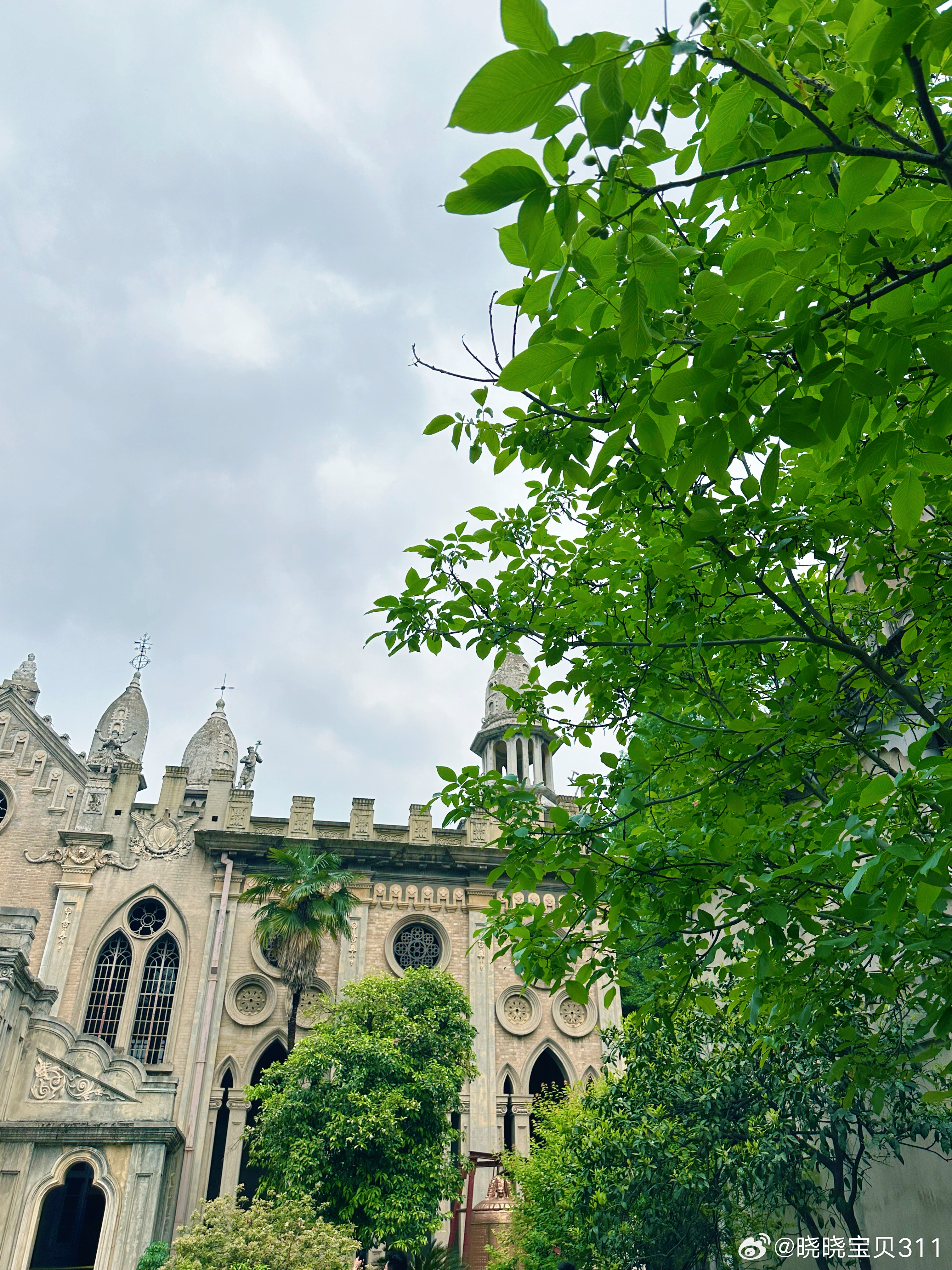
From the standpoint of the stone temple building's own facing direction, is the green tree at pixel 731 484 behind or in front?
in front

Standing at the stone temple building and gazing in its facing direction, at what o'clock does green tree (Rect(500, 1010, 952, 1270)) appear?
The green tree is roughly at 11 o'clock from the stone temple building.

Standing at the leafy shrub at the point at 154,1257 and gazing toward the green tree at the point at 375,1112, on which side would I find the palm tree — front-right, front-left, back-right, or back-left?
front-left

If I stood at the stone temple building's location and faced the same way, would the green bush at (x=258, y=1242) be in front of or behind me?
in front

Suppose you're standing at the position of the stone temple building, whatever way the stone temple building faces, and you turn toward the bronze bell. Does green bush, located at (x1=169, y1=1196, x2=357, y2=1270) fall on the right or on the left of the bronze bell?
right

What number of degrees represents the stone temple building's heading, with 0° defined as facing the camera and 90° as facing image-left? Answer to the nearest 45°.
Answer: approximately 0°
